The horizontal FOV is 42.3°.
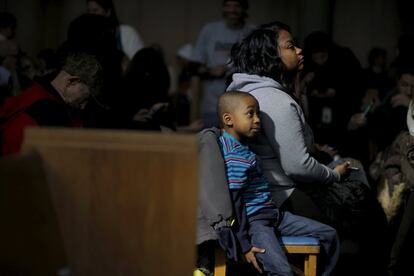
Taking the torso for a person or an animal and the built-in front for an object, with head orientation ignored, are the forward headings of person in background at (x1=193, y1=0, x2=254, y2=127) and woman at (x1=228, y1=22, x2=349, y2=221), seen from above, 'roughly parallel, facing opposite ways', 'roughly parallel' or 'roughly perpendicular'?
roughly perpendicular

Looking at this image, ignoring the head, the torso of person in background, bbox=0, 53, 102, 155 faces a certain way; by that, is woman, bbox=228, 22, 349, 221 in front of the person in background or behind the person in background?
in front

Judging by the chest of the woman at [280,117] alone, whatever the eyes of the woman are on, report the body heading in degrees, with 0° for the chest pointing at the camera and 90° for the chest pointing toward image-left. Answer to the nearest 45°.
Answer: approximately 270°

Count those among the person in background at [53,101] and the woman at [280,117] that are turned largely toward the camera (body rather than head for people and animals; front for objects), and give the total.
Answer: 0

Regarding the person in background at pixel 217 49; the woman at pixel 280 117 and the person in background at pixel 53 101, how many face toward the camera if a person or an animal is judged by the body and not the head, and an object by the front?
1

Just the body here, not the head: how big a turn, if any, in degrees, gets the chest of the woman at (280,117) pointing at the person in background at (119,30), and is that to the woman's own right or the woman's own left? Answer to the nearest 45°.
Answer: approximately 135° to the woman's own left

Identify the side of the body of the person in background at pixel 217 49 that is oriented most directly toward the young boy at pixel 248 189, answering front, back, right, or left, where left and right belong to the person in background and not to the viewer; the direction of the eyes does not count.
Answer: front

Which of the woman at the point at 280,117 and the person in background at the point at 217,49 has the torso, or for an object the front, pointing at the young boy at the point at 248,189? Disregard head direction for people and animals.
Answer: the person in background

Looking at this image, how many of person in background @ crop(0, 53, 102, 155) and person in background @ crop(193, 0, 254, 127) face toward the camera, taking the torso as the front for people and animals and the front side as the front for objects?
1

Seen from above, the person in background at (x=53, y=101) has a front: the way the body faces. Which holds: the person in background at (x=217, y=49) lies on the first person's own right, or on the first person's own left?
on the first person's own left

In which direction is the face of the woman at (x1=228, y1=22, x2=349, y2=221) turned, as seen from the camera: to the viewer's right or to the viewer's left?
to the viewer's right

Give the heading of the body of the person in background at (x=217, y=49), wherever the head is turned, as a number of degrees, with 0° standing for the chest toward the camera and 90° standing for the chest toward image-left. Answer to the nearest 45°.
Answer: approximately 0°
